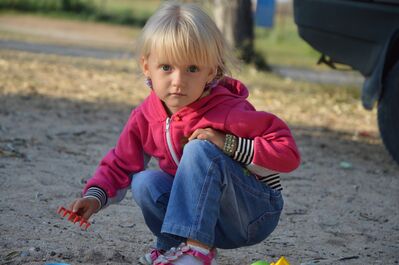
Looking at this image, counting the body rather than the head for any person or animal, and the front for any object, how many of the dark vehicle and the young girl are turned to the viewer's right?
1

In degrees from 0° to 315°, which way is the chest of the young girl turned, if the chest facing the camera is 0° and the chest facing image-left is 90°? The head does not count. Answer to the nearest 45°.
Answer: approximately 45°

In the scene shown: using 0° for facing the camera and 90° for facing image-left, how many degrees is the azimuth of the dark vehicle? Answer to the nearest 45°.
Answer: approximately 270°

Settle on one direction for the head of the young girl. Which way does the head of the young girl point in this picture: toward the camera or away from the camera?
toward the camera

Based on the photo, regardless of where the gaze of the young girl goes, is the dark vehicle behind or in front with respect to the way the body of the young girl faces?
behind

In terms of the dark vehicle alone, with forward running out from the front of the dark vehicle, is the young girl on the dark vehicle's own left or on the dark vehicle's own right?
on the dark vehicle's own right
